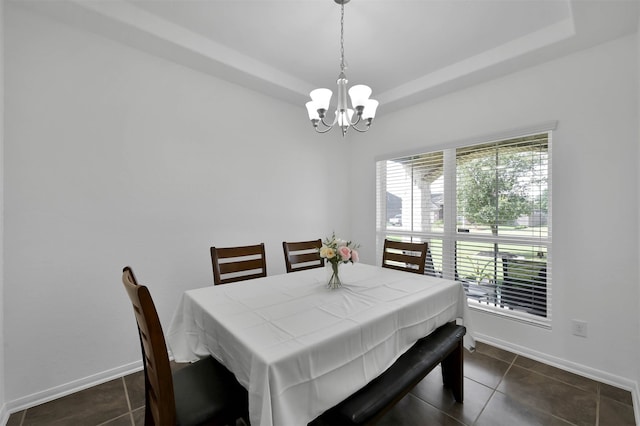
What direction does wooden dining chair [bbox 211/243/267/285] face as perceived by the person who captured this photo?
facing the viewer and to the right of the viewer

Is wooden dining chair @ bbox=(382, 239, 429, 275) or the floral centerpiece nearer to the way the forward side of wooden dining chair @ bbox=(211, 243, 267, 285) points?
the floral centerpiece

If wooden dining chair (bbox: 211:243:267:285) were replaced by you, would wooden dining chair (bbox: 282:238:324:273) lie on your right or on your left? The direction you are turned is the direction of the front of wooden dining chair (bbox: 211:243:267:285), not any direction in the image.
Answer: on your left

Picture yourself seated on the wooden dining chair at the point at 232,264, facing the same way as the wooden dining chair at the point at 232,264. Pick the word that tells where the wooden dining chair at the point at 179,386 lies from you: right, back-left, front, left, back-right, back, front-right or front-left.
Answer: front-right

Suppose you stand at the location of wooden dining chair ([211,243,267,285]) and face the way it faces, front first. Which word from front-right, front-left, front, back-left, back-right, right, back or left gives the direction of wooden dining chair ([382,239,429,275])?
front-left

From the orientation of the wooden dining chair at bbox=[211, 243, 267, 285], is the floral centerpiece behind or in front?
in front

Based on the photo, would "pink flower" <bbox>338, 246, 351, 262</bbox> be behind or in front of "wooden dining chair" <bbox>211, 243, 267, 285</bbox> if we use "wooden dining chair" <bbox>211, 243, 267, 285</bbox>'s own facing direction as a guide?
in front
